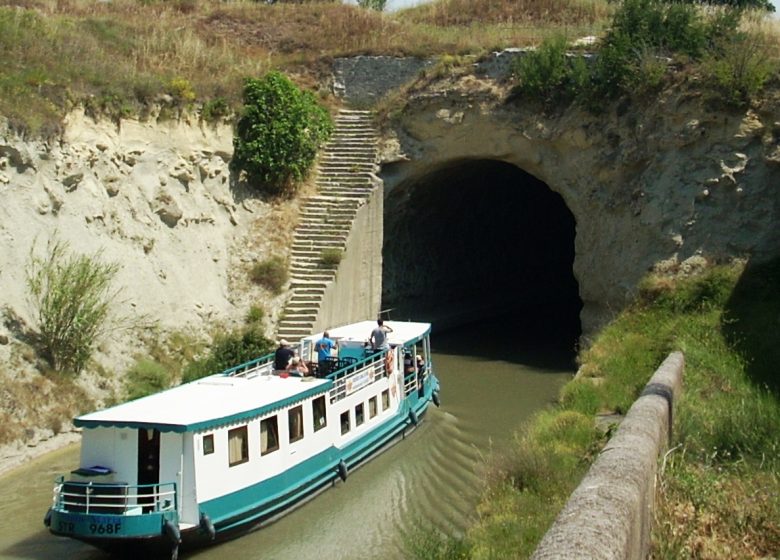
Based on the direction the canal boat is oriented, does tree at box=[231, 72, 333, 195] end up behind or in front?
in front

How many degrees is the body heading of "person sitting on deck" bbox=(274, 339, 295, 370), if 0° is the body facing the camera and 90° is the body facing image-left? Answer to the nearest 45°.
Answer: approximately 225°

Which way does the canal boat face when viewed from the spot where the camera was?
facing away from the viewer and to the right of the viewer

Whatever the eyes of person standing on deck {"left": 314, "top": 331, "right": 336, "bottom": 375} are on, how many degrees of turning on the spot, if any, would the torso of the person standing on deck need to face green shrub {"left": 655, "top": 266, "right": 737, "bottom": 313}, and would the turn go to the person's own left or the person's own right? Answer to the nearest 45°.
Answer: approximately 45° to the person's own right

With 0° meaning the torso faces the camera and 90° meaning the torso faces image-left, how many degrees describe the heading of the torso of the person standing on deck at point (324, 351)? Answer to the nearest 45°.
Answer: approximately 225°

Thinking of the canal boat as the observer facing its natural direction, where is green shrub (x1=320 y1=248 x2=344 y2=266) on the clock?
The green shrub is roughly at 11 o'clock from the canal boat.

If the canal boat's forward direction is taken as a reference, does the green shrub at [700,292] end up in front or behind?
in front
